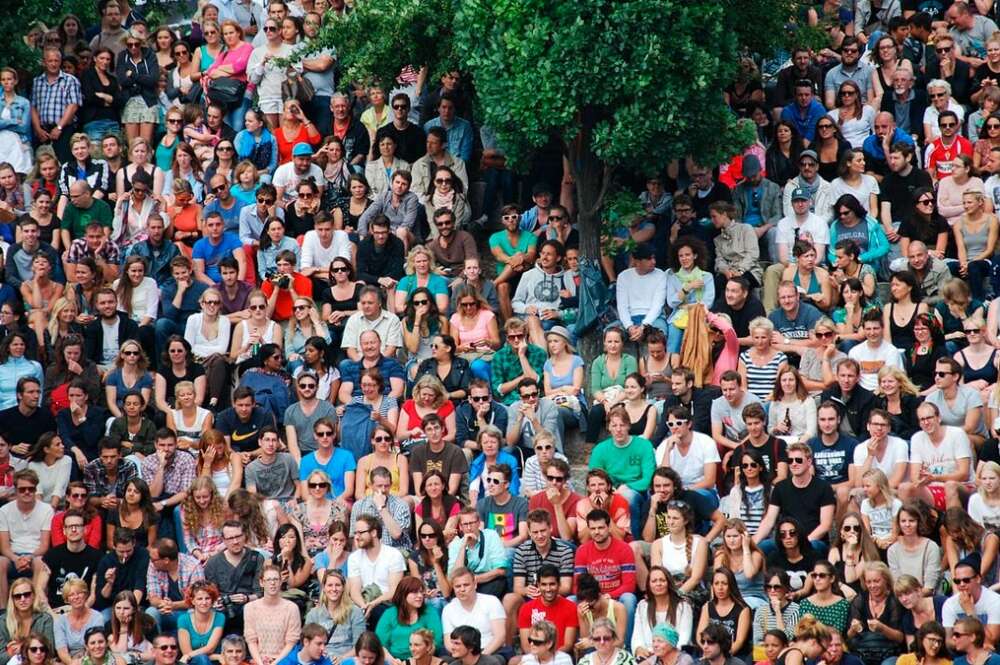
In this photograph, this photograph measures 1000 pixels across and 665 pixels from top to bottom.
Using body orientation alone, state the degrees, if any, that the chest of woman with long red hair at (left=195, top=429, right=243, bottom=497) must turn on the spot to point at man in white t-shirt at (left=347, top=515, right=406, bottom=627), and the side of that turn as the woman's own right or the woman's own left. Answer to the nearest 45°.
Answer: approximately 45° to the woman's own left

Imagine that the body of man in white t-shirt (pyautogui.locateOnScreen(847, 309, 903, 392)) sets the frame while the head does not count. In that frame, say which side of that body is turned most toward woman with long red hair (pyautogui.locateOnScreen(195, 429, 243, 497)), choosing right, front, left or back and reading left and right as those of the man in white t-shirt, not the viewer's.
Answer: right

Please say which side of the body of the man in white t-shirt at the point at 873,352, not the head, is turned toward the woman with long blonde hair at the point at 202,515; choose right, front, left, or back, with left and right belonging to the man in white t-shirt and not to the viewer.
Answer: right
